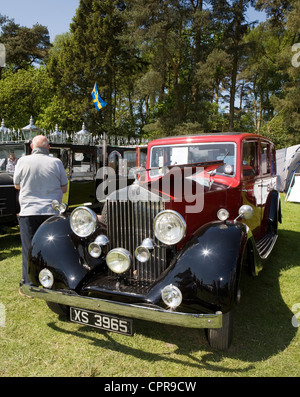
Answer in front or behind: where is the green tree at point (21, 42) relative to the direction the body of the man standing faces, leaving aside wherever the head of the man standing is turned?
in front

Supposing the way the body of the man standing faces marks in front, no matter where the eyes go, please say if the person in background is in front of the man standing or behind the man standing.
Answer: in front

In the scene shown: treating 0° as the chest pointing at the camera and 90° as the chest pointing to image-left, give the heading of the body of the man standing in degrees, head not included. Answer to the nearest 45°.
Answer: approximately 180°

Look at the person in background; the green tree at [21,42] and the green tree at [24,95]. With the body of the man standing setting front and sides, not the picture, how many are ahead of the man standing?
3

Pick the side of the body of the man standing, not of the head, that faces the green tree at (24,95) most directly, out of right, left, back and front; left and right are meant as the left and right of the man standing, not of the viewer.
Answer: front
